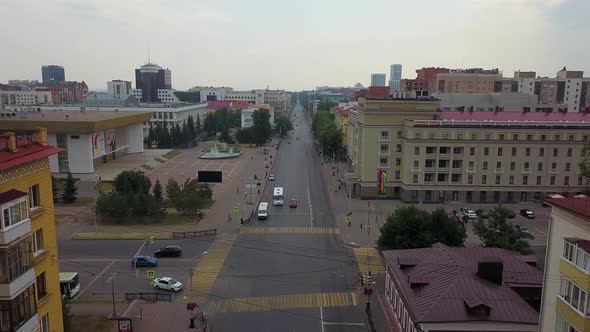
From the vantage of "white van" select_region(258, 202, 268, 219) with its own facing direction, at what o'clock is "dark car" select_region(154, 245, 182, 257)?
The dark car is roughly at 1 o'clock from the white van.

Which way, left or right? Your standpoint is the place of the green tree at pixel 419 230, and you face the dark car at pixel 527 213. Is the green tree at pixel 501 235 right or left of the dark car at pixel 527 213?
right

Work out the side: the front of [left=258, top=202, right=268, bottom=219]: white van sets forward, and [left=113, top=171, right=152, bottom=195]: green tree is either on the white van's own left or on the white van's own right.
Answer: on the white van's own right

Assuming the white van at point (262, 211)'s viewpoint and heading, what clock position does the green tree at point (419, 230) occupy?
The green tree is roughly at 11 o'clock from the white van.

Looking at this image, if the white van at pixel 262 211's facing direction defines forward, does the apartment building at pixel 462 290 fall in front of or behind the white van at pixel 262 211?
in front

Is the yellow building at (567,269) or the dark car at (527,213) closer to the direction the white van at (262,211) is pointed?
the yellow building

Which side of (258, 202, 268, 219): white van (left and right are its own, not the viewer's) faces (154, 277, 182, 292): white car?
front

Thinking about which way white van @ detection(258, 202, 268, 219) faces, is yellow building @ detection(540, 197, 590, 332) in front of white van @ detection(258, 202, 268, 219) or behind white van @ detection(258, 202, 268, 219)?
in front

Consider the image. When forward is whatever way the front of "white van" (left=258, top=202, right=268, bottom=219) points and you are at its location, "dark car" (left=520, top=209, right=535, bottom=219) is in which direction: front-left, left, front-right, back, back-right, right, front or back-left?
left

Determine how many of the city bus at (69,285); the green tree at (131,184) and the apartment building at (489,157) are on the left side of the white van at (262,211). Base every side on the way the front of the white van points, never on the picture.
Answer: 1

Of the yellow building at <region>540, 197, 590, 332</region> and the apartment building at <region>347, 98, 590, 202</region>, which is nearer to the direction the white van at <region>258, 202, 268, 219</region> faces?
the yellow building

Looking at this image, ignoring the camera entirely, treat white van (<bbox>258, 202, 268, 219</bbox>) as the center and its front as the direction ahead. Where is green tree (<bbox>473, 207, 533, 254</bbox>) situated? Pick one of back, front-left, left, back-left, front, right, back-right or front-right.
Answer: front-left

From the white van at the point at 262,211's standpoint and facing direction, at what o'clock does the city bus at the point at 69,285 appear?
The city bus is roughly at 1 o'clock from the white van.

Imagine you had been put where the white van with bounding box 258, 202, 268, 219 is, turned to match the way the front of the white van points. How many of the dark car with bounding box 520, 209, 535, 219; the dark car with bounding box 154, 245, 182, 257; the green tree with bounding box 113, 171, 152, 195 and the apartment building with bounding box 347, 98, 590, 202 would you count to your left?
2

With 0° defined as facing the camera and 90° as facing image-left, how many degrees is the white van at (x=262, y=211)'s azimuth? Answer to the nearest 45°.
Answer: approximately 0°

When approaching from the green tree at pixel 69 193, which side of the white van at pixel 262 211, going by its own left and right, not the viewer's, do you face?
right

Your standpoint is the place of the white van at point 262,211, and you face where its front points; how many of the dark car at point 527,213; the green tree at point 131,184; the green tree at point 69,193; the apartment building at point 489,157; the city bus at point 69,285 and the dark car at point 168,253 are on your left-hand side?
2
